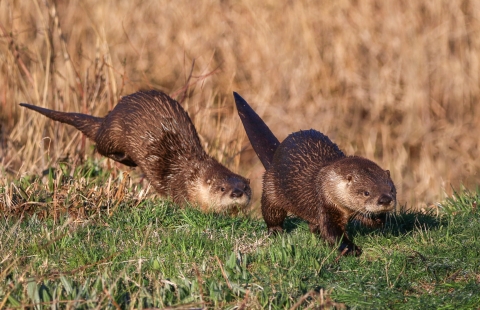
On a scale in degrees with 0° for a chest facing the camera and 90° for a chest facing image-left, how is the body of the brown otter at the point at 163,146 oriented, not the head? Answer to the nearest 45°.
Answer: approximately 315°

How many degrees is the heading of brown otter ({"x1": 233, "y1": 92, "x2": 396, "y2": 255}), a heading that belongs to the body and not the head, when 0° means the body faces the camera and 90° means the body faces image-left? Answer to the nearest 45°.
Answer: approximately 315°

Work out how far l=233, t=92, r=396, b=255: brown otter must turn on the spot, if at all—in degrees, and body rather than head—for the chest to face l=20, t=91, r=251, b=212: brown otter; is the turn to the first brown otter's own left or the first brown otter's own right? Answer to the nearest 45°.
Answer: approximately 180°

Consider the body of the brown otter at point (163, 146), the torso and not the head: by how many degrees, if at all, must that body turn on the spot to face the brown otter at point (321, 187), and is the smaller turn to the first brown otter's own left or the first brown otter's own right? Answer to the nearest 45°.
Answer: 0° — it already faces it
